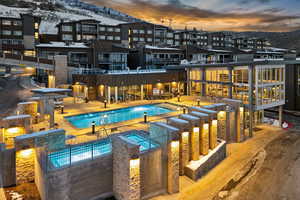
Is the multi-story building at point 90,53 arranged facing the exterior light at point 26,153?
yes

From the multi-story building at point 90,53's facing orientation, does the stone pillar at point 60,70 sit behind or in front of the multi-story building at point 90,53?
in front

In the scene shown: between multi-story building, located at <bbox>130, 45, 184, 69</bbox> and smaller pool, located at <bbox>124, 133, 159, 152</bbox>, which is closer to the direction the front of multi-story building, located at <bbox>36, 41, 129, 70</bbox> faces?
the smaller pool

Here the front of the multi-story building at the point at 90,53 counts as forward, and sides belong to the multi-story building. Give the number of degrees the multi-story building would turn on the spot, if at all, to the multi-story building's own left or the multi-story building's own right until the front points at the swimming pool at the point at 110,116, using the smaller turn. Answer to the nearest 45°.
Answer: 0° — it already faces it

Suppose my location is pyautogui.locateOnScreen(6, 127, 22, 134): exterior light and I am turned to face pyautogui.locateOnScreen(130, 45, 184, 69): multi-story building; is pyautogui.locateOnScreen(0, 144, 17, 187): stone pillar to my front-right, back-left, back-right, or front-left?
back-right

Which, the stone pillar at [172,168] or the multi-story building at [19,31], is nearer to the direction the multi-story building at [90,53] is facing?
the stone pillar

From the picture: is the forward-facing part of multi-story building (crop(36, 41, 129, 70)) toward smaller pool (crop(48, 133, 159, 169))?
yes

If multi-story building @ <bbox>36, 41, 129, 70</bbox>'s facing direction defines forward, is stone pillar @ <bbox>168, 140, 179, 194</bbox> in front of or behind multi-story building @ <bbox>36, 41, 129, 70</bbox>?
in front

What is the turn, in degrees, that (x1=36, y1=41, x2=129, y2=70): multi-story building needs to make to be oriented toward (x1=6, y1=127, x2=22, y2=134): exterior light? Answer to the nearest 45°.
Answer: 0° — it already faces it

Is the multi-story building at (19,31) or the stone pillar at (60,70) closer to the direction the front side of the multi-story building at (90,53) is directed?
the stone pillar

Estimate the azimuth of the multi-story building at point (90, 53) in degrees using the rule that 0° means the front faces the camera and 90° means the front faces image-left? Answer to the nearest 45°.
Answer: approximately 0°
